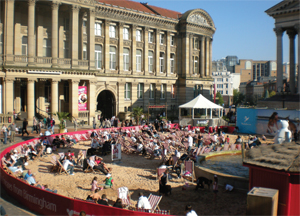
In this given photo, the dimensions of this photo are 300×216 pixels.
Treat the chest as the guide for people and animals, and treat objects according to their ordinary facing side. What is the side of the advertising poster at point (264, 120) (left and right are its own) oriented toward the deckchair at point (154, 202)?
front

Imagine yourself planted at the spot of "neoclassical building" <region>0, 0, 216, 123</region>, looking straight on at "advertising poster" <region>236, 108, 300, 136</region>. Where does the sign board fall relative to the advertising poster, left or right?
right

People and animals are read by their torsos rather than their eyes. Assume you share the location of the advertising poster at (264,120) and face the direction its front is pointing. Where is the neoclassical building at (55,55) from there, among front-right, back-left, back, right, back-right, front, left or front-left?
right

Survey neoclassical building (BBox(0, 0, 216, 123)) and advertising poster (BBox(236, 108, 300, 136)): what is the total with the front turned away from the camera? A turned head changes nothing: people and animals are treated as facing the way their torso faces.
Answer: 0

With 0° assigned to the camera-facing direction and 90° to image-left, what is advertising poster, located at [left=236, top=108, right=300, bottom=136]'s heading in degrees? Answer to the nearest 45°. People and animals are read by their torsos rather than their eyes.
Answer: approximately 0°

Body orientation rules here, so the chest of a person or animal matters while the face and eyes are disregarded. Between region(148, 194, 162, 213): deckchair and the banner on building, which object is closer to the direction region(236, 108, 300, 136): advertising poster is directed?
the deckchair

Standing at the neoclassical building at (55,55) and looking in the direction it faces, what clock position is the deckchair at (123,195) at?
The deckchair is roughly at 1 o'clock from the neoclassical building.
